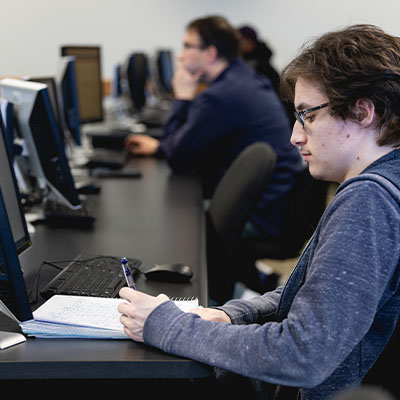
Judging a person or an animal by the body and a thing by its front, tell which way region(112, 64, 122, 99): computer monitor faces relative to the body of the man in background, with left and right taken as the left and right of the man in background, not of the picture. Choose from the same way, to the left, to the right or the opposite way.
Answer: the opposite way

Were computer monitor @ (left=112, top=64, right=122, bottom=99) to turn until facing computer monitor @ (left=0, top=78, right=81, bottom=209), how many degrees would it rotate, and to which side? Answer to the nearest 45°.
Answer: approximately 90° to its right

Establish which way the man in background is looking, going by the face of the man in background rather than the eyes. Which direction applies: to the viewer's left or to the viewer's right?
to the viewer's left

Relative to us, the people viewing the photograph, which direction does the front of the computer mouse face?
facing to the left of the viewer

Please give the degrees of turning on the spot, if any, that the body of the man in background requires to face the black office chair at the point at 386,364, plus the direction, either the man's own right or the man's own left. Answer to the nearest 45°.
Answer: approximately 90° to the man's own left

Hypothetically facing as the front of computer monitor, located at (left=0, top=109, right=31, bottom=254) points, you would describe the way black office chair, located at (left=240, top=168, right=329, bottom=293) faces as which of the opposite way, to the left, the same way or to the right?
the opposite way

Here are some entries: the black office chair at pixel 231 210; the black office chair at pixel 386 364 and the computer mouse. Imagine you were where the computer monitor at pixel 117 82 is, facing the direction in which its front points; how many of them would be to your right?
3

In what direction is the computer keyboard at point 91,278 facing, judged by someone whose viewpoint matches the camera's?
facing to the right of the viewer

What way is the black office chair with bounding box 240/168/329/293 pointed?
to the viewer's left
